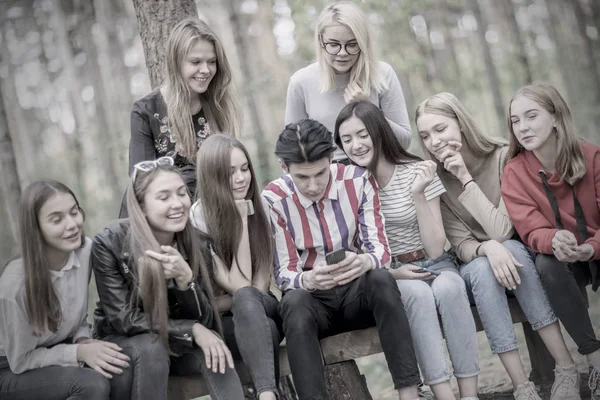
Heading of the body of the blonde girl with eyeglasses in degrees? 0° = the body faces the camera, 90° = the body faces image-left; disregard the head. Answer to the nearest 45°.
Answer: approximately 0°

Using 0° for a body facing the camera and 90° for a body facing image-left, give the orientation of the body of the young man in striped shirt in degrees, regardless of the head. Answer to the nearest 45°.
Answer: approximately 0°

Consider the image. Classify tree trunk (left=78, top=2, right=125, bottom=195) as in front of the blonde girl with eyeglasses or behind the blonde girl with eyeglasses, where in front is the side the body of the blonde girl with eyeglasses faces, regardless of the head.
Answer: behind

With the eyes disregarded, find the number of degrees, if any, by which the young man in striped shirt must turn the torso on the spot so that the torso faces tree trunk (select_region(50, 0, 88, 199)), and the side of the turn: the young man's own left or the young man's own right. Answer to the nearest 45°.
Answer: approximately 135° to the young man's own right

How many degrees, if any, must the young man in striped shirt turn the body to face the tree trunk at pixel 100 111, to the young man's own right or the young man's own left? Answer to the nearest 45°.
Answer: approximately 135° to the young man's own right

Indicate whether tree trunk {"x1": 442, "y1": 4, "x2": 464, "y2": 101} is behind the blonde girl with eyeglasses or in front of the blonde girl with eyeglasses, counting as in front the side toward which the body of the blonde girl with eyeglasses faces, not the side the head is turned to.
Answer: behind

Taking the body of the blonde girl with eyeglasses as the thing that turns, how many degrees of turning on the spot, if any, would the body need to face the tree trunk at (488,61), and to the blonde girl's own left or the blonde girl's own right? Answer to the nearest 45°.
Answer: approximately 180°

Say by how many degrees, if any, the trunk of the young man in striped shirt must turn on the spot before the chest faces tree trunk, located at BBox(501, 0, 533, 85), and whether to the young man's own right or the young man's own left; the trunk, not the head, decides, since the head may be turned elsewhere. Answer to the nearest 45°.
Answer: approximately 135° to the young man's own left

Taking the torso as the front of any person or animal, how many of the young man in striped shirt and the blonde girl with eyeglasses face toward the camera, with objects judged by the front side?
2

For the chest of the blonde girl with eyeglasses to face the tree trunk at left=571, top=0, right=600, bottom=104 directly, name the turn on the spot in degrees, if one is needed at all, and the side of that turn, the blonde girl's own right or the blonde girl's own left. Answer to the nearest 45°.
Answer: approximately 135° to the blonde girl's own left
